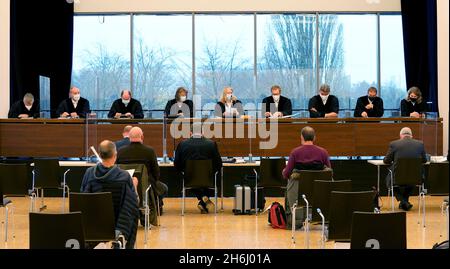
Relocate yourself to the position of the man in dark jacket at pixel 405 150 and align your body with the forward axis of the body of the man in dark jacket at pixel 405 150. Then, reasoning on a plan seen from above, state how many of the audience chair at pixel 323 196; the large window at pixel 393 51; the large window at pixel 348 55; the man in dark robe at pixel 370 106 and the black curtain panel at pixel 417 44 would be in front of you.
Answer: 4

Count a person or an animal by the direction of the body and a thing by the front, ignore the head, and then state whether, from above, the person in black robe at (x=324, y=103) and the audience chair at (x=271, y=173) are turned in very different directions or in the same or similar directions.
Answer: very different directions

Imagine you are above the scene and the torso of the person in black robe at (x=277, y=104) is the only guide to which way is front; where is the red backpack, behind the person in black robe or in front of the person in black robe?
in front

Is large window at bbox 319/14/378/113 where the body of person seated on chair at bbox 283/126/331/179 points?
yes

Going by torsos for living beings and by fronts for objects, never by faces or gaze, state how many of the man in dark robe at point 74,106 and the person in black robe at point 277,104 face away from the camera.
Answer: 0

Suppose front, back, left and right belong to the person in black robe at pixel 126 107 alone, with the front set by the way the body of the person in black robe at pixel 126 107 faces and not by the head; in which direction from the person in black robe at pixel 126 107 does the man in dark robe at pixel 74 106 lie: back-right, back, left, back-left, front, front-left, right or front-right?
right

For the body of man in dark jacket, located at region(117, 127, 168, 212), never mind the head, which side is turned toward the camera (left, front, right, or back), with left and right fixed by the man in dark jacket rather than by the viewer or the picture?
back

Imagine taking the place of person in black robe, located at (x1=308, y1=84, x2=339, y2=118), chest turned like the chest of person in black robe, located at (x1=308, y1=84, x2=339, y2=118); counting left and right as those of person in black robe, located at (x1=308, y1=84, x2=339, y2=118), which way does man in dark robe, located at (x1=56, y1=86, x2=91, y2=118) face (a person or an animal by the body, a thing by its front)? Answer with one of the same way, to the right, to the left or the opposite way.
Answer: the same way

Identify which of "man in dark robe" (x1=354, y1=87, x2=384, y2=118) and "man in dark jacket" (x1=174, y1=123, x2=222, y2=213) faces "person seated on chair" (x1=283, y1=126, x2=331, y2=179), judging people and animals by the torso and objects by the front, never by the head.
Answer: "man in dark robe" (x1=354, y1=87, x2=384, y2=118)

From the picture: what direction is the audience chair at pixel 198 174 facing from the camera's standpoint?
away from the camera

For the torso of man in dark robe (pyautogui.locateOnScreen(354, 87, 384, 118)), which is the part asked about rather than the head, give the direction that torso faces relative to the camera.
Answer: toward the camera

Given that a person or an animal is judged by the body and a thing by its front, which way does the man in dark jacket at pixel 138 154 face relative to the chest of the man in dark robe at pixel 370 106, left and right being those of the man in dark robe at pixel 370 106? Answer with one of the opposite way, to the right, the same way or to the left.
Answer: the opposite way

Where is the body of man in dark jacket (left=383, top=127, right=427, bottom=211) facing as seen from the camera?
away from the camera

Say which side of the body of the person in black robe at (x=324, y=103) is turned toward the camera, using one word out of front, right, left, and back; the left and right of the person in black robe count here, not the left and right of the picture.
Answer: front

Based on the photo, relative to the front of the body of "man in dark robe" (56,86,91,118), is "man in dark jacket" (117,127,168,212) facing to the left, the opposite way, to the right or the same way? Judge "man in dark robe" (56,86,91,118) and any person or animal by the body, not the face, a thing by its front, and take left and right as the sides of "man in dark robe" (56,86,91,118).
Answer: the opposite way

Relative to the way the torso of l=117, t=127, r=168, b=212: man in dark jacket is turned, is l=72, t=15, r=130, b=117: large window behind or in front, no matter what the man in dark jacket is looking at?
in front

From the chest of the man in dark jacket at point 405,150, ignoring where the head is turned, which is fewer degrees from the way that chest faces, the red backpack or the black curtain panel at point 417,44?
the black curtain panel

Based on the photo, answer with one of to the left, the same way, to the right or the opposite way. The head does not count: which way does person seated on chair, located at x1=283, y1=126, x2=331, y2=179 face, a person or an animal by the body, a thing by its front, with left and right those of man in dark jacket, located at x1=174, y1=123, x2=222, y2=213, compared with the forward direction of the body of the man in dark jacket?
the same way

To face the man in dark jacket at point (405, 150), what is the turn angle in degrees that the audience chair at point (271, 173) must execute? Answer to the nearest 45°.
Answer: approximately 90° to its right

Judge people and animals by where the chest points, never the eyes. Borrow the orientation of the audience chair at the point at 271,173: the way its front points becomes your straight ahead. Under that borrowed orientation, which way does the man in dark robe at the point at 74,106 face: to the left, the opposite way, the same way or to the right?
the opposite way

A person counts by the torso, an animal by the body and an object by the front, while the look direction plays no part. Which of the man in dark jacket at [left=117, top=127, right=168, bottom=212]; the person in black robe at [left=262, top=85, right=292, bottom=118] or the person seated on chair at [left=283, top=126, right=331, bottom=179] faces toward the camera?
the person in black robe at [left=262, top=85, right=292, bottom=118]

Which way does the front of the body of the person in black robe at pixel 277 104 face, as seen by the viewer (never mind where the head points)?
toward the camera

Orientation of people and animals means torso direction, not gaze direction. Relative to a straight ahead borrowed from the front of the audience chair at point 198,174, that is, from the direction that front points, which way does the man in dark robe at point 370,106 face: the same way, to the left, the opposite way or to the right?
the opposite way
